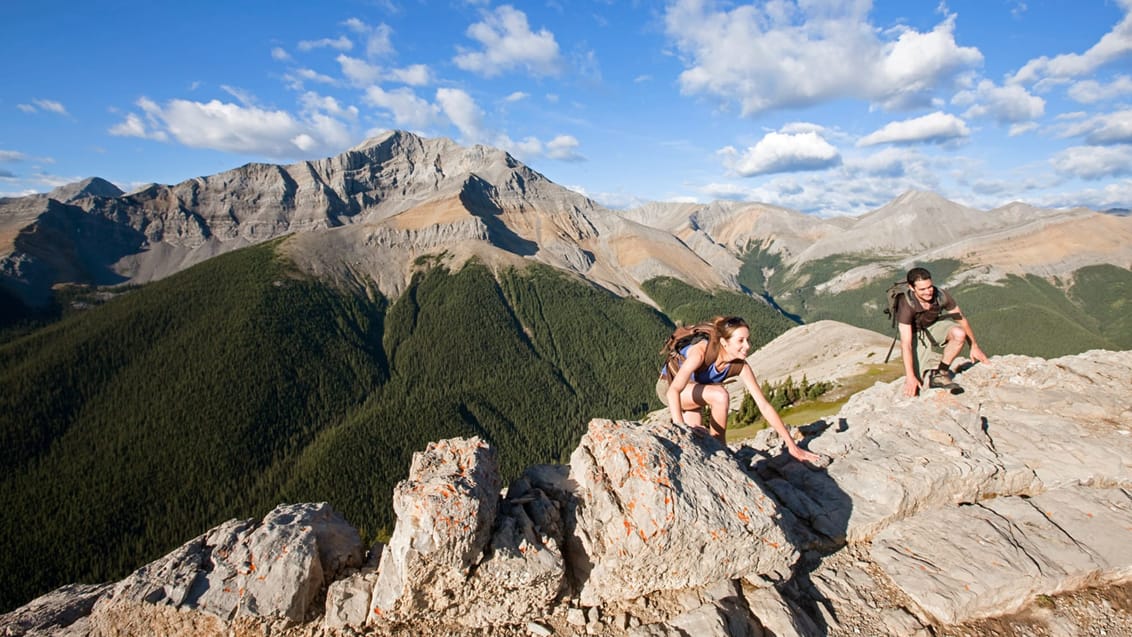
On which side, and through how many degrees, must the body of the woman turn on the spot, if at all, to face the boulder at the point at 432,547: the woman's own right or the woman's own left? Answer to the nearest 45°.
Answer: approximately 90° to the woman's own right

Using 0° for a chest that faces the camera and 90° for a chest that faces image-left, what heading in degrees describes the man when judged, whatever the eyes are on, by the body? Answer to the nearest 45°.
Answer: approximately 315°

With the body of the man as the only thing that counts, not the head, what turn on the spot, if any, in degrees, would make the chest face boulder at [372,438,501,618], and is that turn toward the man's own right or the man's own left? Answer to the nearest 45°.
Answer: approximately 90° to the man's own right

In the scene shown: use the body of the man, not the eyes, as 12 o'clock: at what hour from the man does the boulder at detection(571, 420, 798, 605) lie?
The boulder is roughly at 2 o'clock from the man.

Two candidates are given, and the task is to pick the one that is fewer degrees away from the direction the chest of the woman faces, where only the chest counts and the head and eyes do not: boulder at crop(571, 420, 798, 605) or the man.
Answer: the boulder

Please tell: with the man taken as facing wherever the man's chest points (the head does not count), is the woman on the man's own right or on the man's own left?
on the man's own right

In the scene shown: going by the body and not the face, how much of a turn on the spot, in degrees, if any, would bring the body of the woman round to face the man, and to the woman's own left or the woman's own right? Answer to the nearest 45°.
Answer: approximately 90° to the woman's own left
